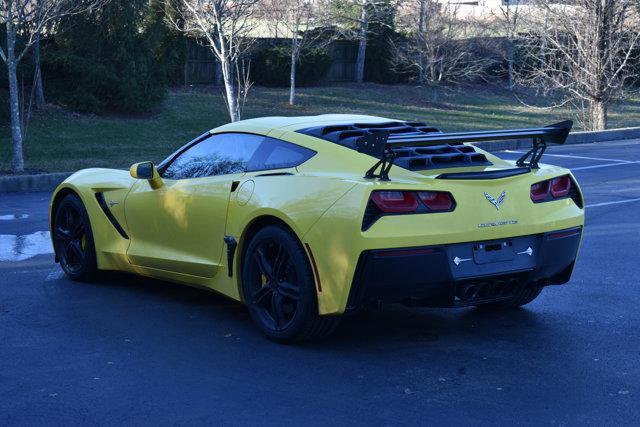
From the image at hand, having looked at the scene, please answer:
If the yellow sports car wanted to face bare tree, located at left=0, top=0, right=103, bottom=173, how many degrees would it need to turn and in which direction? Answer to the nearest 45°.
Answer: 0° — it already faces it

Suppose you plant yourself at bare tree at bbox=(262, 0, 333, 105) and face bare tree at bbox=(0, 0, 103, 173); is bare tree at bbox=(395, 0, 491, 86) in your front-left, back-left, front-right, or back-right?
back-left

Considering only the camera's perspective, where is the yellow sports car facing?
facing away from the viewer and to the left of the viewer

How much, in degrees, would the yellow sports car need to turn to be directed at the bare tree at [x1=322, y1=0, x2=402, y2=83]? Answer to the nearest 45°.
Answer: approximately 45° to its right
